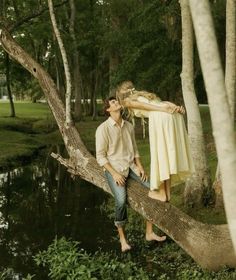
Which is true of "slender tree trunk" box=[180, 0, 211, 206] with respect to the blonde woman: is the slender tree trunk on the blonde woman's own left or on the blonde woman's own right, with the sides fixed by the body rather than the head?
on the blonde woman's own right

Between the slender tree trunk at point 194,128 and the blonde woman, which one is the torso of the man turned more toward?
the blonde woman

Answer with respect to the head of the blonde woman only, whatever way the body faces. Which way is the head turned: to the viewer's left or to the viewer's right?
to the viewer's left

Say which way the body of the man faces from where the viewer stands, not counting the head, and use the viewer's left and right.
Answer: facing the viewer and to the right of the viewer

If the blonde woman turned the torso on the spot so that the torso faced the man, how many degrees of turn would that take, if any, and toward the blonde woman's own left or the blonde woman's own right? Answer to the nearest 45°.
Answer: approximately 45° to the blonde woman's own right

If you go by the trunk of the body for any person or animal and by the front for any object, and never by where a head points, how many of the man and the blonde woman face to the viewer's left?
1

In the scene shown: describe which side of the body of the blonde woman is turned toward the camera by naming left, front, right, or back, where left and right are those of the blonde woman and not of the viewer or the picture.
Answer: left

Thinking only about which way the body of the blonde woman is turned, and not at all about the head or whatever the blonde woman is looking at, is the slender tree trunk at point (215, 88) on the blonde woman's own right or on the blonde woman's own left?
on the blonde woman's own left
